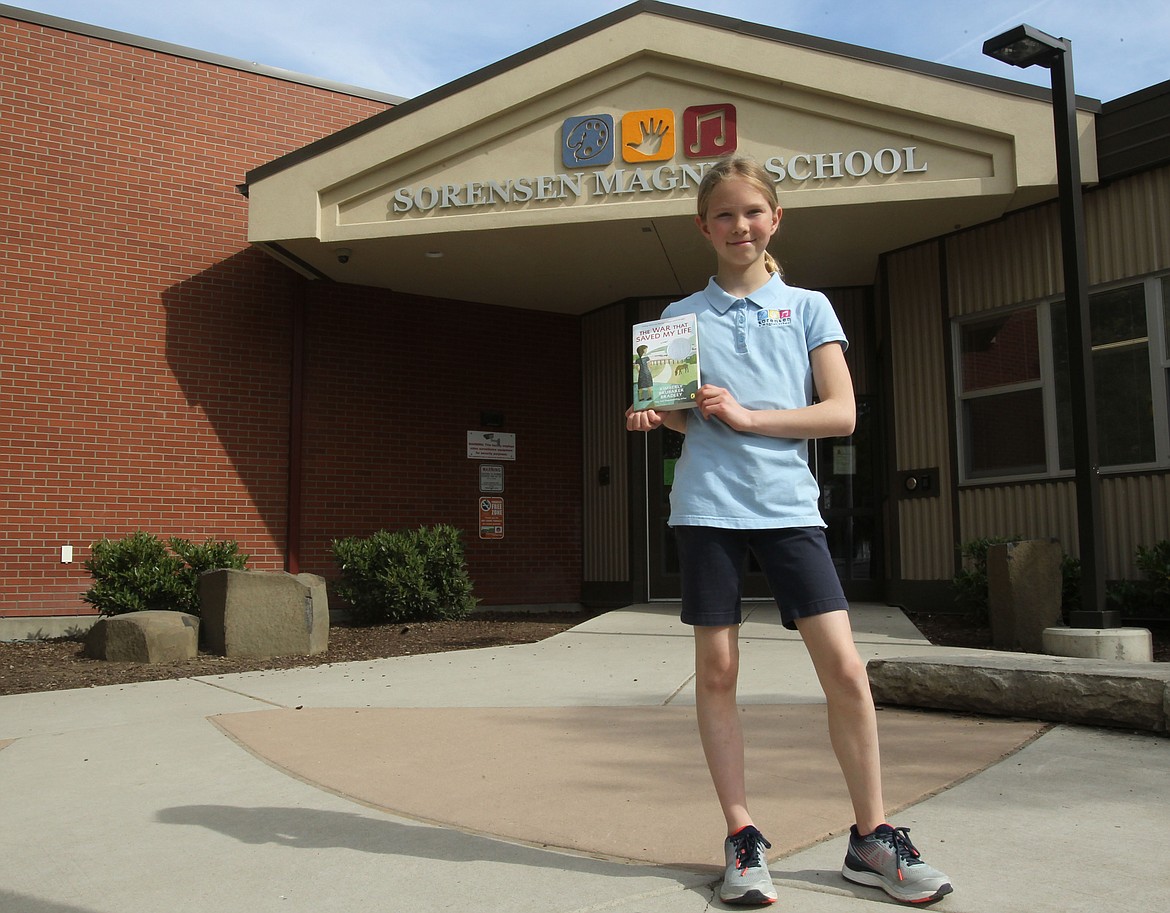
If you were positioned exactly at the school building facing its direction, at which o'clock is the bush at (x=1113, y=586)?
The bush is roughly at 10 o'clock from the school building.

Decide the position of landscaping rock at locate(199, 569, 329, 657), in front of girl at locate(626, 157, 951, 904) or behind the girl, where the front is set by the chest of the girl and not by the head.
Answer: behind

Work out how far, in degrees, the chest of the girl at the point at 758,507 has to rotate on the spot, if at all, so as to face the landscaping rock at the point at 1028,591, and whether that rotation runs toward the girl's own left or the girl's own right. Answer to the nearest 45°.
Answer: approximately 180°

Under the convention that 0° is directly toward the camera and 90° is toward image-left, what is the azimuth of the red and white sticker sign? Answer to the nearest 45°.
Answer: approximately 0°

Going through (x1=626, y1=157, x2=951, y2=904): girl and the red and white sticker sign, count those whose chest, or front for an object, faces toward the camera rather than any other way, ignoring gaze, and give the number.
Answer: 2

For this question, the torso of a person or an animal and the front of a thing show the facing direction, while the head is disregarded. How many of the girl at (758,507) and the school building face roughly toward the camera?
2

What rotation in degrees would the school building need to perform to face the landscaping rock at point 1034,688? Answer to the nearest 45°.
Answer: approximately 45° to its left
